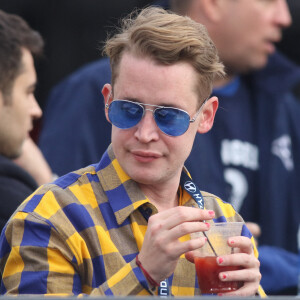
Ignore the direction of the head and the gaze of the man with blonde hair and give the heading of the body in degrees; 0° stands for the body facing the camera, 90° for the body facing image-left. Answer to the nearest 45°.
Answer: approximately 315°

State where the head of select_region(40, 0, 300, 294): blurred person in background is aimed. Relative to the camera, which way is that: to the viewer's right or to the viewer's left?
to the viewer's right

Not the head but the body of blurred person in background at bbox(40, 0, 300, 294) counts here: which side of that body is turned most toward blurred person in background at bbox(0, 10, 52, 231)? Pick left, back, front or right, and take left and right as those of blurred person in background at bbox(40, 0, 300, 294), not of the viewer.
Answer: right

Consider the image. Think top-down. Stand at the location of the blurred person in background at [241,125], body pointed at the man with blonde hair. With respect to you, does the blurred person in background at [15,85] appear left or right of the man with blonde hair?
right

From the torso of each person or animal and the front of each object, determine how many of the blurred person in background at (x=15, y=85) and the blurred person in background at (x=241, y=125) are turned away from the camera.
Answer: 0

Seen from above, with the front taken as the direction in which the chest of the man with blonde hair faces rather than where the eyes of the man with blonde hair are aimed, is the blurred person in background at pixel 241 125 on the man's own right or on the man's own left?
on the man's own left

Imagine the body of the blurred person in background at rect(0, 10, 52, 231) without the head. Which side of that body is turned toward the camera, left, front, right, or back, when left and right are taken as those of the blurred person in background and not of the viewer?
right

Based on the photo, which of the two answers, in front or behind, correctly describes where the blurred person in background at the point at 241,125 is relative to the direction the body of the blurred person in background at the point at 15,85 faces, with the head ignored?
in front

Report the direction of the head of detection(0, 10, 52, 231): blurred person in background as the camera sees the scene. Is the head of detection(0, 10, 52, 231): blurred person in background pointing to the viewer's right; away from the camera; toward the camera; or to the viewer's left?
to the viewer's right

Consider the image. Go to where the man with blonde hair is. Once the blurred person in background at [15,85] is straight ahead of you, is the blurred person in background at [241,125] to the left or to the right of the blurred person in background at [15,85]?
right

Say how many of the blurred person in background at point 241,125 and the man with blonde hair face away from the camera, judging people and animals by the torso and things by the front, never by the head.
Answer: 0

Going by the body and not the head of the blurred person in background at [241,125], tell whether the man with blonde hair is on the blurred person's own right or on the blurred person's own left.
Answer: on the blurred person's own right

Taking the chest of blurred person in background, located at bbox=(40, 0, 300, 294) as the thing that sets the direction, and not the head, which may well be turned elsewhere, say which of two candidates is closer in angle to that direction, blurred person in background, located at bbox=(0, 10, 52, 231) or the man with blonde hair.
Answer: the man with blonde hair
